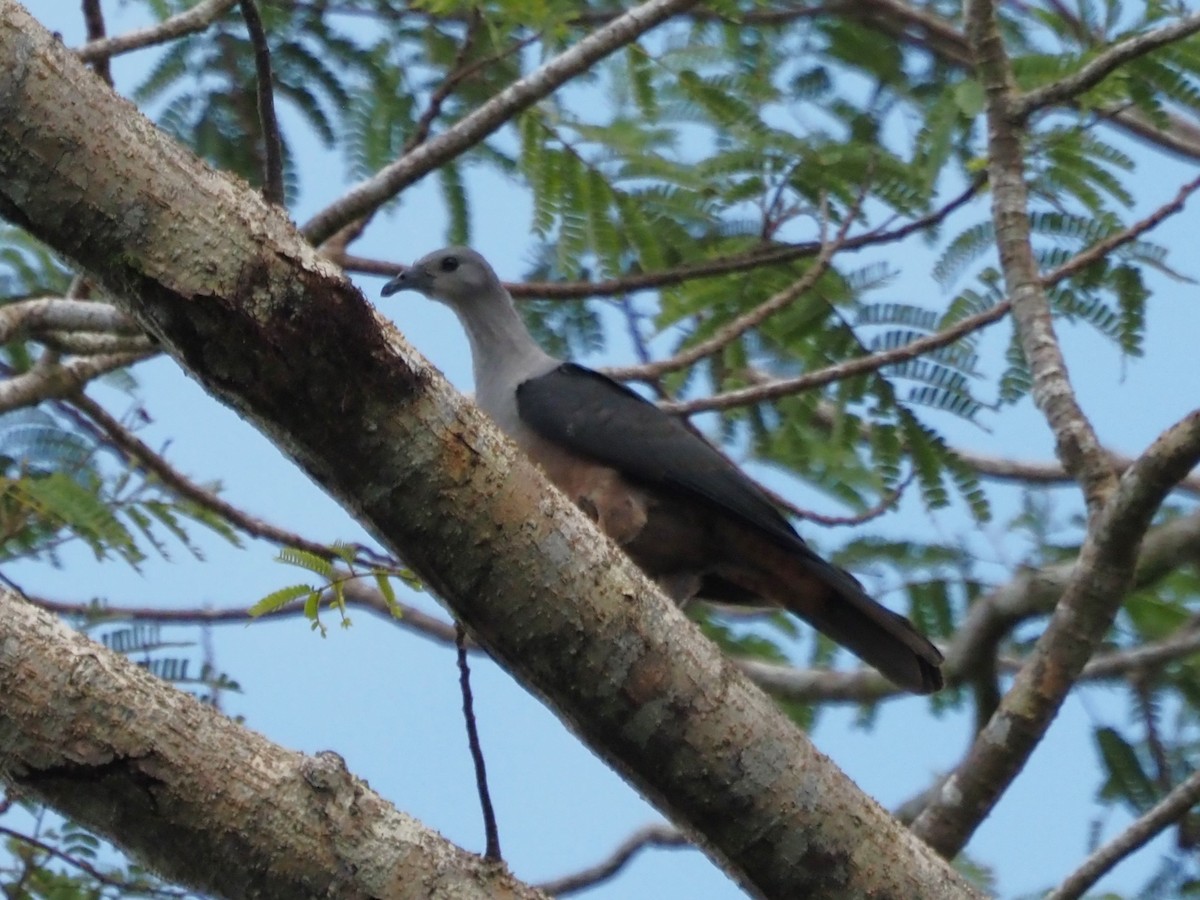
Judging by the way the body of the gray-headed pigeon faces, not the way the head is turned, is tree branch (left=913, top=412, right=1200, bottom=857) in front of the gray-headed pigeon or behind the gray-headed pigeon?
behind

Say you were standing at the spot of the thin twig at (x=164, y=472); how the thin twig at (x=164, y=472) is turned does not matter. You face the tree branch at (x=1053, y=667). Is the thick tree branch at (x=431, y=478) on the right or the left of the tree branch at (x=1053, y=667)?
right

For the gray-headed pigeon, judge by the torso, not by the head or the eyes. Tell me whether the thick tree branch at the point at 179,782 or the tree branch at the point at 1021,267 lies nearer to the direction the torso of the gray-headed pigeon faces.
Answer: the thick tree branch

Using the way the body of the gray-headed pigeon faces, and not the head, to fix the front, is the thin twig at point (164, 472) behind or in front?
in front

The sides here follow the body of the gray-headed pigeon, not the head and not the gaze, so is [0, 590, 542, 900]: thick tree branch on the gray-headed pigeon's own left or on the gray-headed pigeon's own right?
on the gray-headed pigeon's own left

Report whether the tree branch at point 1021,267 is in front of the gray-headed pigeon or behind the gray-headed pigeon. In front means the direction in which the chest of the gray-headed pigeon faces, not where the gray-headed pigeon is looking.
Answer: behind

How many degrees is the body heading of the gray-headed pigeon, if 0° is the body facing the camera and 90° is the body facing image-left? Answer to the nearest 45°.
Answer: approximately 90°
